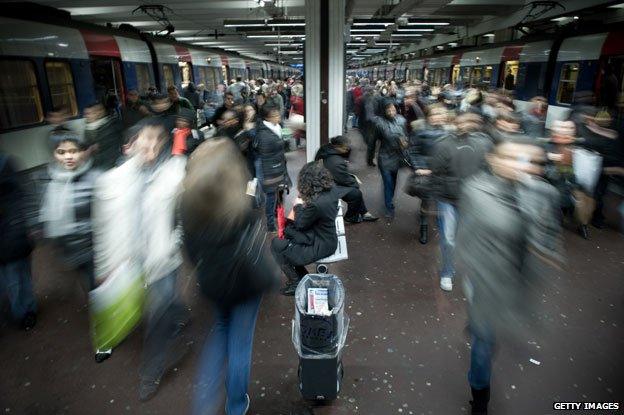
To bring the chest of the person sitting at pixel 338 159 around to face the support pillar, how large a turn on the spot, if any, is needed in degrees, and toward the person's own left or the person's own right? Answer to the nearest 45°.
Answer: approximately 90° to the person's own left

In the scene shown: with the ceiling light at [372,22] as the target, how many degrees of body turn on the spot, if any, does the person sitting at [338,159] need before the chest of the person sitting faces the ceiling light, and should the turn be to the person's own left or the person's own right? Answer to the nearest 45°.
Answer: approximately 90° to the person's own left

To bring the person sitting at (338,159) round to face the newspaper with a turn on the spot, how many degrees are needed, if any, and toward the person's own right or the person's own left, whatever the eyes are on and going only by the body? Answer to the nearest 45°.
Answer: approximately 90° to the person's own right

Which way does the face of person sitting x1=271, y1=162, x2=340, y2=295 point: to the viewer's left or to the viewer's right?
to the viewer's left

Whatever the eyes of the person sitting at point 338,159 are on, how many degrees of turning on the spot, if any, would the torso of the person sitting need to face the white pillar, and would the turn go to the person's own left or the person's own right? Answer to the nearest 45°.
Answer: approximately 90° to the person's own left

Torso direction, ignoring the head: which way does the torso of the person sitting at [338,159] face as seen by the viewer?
to the viewer's right
